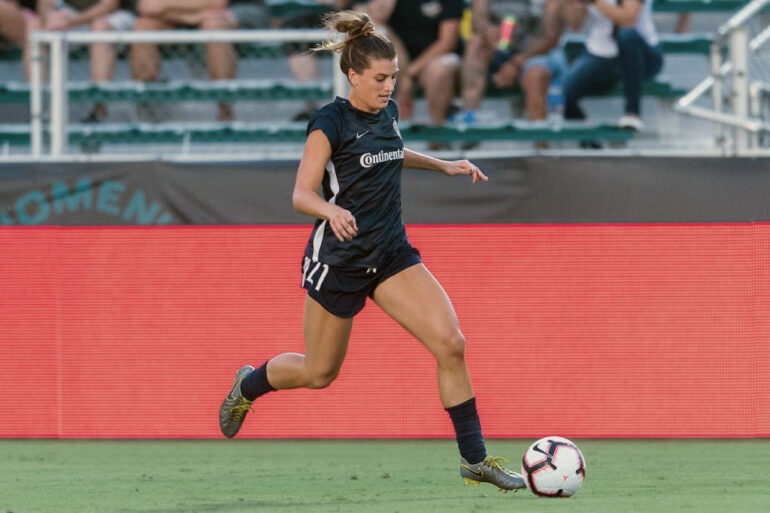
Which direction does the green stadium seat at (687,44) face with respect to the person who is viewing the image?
facing the viewer

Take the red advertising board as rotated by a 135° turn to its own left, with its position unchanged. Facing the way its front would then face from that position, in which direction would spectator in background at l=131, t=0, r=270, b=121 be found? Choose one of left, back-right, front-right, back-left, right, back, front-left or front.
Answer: left

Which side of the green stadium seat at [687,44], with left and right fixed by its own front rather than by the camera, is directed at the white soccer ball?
front

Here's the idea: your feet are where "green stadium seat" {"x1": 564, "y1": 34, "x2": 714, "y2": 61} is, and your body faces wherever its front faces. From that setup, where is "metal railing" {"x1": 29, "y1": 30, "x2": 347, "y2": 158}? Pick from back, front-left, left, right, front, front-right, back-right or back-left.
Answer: front-right

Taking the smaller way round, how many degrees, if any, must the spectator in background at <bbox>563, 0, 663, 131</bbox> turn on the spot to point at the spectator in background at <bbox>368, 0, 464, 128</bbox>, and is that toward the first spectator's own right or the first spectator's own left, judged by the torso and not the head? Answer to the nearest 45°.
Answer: approximately 45° to the first spectator's own right

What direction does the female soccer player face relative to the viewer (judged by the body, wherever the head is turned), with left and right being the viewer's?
facing the viewer and to the right of the viewer

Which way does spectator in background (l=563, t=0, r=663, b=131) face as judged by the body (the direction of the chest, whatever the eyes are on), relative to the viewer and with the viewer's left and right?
facing the viewer and to the left of the viewer

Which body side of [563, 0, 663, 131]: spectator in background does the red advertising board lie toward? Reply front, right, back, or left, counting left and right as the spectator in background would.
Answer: front

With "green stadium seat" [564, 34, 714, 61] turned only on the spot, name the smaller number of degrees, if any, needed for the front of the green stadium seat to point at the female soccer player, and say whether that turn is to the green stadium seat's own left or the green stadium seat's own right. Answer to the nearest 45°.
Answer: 0° — it already faces them

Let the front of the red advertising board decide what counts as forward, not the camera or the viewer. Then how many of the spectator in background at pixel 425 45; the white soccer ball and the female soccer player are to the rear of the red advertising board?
1

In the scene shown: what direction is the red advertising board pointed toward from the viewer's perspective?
toward the camera

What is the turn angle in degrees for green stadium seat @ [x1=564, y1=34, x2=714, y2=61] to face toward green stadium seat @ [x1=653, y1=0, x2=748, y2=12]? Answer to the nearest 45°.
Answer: approximately 180°

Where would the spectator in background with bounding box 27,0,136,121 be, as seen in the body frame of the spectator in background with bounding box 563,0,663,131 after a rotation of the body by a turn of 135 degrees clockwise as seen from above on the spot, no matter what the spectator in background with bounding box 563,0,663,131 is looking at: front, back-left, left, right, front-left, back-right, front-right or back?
left
